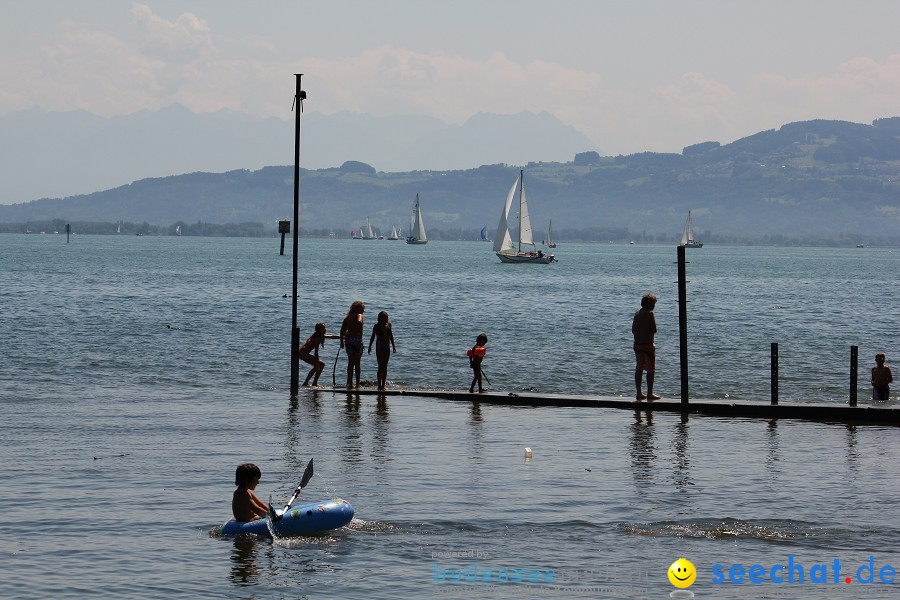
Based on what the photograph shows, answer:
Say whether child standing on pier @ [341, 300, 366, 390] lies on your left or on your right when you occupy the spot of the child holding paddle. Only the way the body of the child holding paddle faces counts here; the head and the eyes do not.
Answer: on your left

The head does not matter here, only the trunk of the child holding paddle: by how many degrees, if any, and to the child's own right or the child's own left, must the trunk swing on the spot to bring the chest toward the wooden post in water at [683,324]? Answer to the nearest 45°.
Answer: approximately 45° to the child's own left

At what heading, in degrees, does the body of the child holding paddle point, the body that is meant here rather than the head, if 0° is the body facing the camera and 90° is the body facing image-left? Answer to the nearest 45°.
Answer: approximately 270°

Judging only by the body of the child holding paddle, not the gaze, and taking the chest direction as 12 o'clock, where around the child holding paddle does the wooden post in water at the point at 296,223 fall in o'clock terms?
The wooden post in water is roughly at 9 o'clock from the child holding paddle.
